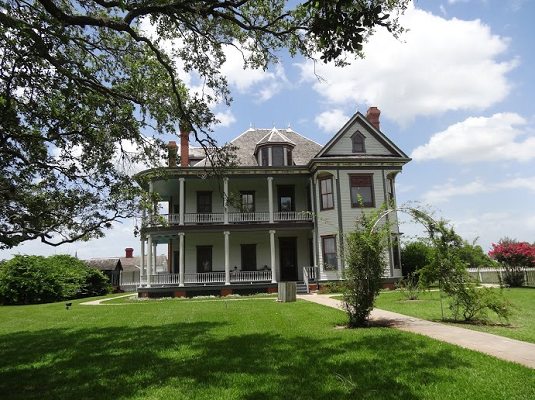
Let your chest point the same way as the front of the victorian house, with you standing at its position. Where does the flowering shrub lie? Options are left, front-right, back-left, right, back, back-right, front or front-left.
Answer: left

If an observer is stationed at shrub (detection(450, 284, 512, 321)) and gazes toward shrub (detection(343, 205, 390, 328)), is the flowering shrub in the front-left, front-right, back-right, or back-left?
back-right

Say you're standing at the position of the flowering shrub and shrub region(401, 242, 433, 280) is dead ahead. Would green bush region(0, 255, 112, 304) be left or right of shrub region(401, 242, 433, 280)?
left

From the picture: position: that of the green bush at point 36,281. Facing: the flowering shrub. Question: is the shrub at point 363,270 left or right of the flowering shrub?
right

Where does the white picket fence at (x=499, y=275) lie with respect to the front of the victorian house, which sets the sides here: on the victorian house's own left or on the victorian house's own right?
on the victorian house's own left

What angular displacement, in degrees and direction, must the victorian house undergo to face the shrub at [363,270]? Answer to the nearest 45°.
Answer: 0° — it already faces it

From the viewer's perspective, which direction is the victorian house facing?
toward the camera

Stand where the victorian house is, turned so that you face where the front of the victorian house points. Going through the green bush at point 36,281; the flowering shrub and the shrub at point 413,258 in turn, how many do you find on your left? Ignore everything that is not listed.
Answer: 2

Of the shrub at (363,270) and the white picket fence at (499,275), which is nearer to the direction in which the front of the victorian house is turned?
the shrub

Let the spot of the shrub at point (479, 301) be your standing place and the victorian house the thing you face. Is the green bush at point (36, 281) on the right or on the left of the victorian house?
left

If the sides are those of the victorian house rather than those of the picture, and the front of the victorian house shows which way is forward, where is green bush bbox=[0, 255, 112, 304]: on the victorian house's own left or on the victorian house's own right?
on the victorian house's own right

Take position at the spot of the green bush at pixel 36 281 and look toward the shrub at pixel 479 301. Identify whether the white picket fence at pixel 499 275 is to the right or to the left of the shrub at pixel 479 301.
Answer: left

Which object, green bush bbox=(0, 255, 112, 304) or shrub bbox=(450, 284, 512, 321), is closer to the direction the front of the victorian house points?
the shrub

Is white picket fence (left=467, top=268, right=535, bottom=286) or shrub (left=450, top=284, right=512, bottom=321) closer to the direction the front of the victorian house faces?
the shrub

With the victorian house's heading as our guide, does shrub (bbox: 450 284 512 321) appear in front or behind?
in front

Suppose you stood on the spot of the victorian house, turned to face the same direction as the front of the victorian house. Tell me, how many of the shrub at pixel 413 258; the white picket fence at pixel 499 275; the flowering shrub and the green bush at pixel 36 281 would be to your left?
3
